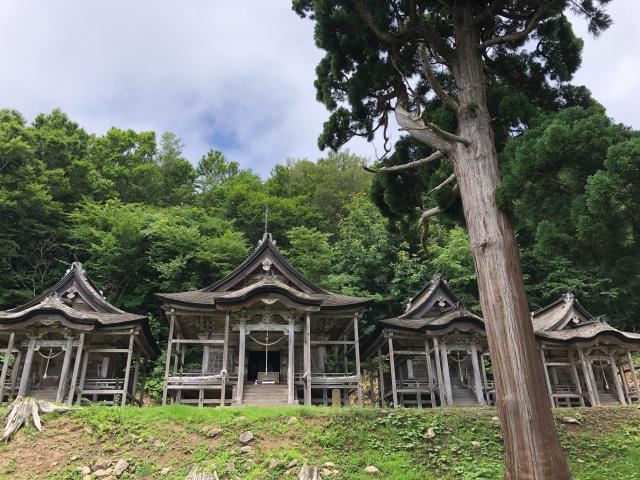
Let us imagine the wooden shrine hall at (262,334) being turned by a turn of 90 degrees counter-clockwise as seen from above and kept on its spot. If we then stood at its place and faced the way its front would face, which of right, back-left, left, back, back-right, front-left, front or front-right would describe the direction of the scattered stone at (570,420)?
front-right

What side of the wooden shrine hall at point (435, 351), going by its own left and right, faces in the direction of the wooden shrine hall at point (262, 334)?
right

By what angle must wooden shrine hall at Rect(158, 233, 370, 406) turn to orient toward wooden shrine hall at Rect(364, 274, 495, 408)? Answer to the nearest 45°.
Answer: approximately 90° to its left

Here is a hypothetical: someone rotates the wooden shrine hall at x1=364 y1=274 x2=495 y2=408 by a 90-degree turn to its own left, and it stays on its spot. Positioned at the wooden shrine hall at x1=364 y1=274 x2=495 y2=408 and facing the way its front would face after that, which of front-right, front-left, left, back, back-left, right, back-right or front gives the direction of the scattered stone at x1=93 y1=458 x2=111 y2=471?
back

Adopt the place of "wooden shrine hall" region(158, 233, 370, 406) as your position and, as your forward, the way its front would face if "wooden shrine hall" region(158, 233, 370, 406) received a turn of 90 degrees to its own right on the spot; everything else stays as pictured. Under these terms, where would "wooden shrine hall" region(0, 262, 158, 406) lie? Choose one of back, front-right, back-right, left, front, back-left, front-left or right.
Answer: front

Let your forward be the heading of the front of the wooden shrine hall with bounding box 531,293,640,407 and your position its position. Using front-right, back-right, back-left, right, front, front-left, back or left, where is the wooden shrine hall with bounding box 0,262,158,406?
right

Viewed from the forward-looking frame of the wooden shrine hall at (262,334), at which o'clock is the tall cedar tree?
The tall cedar tree is roughly at 11 o'clock from the wooden shrine hall.

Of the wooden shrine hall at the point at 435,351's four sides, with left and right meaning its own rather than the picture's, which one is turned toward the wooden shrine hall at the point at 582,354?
left

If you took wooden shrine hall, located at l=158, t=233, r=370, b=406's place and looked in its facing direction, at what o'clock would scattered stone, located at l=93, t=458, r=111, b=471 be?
The scattered stone is roughly at 1 o'clock from the wooden shrine hall.

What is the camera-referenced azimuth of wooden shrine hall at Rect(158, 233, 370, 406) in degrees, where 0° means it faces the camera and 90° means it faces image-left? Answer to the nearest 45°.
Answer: approximately 0°

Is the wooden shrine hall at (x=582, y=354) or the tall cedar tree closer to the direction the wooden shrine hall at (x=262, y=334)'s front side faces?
the tall cedar tree
